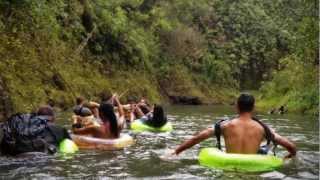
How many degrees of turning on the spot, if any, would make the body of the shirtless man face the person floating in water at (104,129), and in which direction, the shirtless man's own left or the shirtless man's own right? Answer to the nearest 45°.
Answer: approximately 45° to the shirtless man's own left

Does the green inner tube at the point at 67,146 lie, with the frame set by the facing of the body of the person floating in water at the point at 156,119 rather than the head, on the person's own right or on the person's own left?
on the person's own left

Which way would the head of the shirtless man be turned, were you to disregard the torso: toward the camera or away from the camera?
away from the camera

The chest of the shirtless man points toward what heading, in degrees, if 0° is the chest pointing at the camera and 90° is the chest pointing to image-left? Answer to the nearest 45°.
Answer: approximately 180°

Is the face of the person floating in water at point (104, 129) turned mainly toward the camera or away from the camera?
away from the camera

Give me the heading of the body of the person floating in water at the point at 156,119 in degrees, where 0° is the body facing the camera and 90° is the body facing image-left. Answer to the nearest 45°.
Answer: approximately 135°
